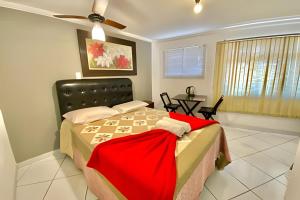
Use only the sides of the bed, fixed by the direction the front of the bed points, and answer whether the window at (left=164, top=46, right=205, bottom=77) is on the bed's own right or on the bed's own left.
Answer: on the bed's own left

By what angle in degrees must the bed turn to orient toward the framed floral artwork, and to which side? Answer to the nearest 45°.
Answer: approximately 135° to its left

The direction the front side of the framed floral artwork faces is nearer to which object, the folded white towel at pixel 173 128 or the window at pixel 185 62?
the folded white towel

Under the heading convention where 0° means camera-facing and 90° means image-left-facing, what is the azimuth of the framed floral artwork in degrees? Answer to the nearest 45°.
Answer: approximately 315°
